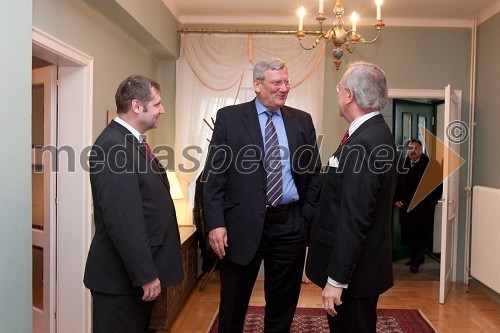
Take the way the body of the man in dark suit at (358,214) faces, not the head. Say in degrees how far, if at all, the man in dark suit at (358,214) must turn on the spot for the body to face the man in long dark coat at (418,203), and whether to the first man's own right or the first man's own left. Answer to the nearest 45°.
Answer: approximately 90° to the first man's own right

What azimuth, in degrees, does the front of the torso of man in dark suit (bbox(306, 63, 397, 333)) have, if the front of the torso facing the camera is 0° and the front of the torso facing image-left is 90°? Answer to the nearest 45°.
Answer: approximately 90°

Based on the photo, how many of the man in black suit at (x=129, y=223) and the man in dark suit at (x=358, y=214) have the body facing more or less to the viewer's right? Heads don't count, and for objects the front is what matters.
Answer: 1

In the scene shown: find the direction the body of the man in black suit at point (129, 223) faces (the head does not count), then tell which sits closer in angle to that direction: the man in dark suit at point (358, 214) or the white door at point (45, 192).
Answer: the man in dark suit

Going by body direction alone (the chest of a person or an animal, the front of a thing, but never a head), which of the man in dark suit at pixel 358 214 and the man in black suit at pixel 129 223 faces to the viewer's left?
the man in dark suit

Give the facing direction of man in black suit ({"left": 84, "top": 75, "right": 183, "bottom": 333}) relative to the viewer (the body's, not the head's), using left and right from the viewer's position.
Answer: facing to the right of the viewer
